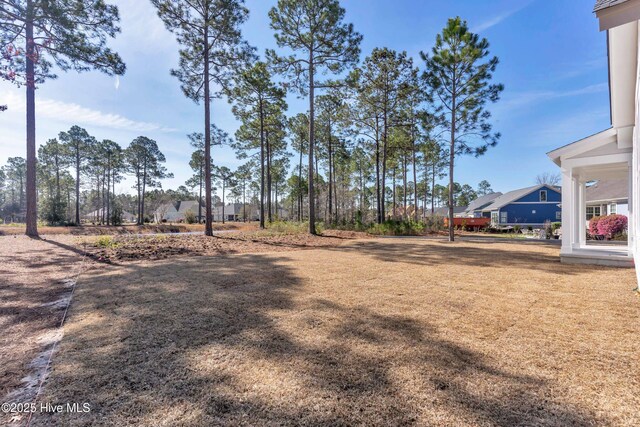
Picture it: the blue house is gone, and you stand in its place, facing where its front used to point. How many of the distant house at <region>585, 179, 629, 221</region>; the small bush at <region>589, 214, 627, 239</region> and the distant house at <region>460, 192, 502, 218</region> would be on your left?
2
